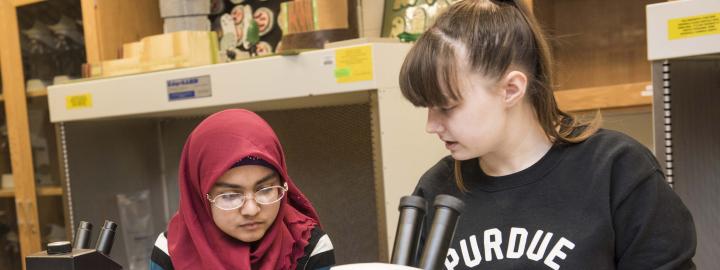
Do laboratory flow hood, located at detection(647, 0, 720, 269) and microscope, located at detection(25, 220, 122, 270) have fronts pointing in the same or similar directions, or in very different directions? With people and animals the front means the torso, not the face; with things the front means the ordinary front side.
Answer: very different directions

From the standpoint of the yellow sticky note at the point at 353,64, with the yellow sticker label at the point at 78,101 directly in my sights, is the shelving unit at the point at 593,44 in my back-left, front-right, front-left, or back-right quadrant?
back-right

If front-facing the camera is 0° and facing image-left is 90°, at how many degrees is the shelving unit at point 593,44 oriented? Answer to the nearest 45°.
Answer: approximately 0°

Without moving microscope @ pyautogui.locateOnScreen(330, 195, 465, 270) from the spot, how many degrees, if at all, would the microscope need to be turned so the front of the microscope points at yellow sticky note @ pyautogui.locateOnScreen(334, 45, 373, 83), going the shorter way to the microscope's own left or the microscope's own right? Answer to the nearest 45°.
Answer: approximately 45° to the microscope's own left

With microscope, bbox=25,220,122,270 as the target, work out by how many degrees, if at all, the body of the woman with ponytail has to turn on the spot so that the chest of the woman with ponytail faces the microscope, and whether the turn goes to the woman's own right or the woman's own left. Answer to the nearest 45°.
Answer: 0° — they already face it

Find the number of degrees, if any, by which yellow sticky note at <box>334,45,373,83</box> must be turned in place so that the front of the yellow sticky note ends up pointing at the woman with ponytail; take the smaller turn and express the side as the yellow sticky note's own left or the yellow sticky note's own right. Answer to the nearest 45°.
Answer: approximately 45° to the yellow sticky note's own left

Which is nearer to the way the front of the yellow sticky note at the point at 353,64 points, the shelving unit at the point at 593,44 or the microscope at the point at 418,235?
the microscope

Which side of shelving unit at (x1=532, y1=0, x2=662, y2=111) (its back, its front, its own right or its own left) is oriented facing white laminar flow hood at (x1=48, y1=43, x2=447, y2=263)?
right

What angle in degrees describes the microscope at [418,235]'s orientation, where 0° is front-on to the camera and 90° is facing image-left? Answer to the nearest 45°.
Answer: approximately 225°

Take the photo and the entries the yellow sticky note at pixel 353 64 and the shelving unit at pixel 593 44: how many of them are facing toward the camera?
2

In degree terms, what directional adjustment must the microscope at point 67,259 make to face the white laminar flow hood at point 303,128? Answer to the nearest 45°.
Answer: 0° — it already faces it
